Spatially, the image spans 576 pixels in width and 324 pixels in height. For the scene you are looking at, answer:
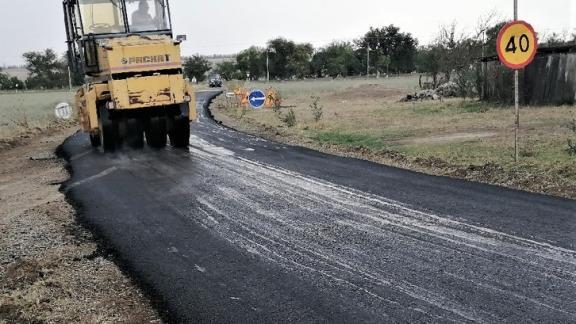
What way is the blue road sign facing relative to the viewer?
toward the camera

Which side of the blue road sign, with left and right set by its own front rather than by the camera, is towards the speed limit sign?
front
